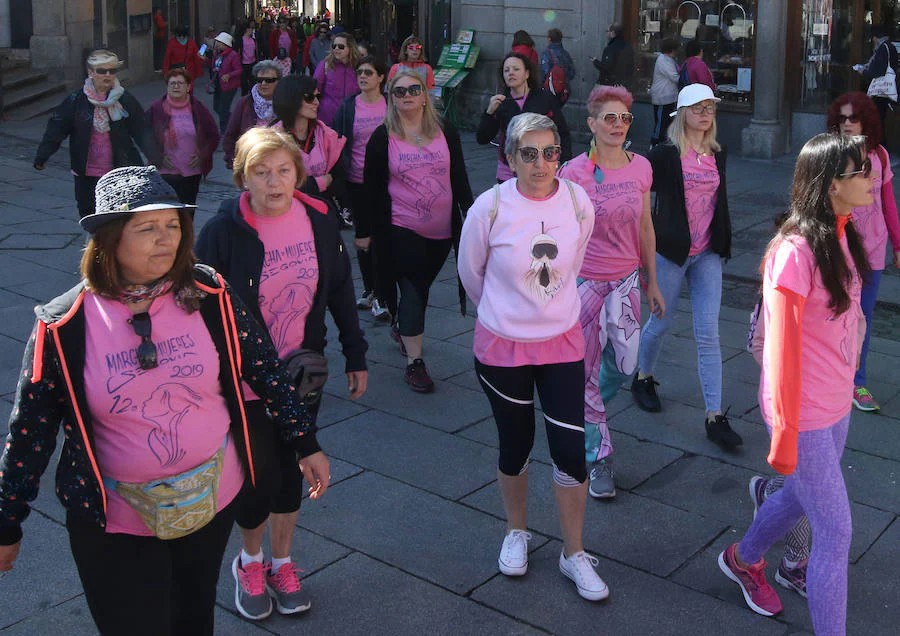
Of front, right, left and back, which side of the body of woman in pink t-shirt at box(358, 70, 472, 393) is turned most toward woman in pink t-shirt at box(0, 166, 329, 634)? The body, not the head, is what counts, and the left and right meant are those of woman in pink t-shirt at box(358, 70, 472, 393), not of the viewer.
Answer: front

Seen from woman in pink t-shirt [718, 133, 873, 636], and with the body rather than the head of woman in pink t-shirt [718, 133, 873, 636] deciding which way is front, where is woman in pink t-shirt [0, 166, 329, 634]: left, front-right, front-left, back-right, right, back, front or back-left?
back-right

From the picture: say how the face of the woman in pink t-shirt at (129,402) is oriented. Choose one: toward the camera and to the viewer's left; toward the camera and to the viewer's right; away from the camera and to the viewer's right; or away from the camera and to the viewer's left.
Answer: toward the camera and to the viewer's right

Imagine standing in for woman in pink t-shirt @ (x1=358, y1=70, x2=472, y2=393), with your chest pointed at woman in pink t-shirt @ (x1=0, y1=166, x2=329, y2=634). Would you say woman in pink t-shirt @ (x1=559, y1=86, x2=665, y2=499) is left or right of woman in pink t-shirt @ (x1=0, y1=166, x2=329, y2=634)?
left

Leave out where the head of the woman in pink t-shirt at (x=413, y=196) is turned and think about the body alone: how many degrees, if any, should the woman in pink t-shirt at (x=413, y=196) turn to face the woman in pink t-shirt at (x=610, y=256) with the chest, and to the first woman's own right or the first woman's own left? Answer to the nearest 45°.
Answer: approximately 45° to the first woman's own left

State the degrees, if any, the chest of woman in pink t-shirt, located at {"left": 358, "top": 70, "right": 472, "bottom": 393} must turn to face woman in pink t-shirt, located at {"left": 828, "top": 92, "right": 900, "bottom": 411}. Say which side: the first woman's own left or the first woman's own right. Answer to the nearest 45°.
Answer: approximately 90° to the first woman's own left
